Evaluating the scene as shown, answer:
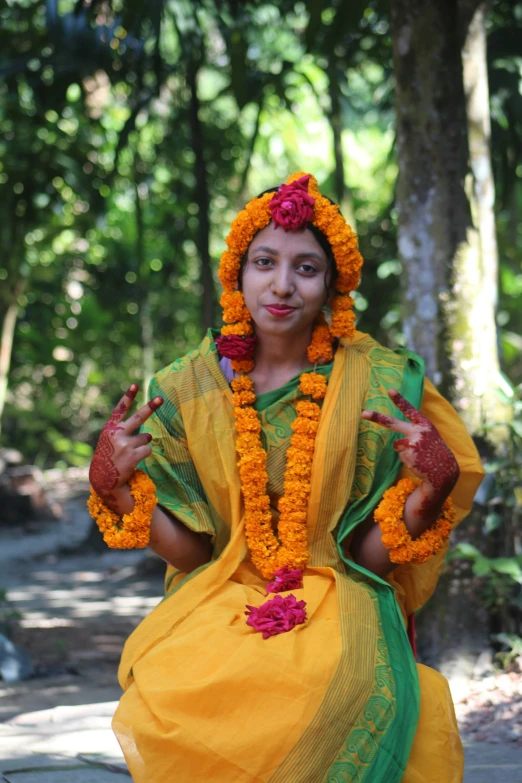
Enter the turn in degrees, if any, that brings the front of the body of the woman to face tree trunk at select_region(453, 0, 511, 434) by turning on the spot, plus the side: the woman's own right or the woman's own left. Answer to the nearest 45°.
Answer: approximately 135° to the woman's own left

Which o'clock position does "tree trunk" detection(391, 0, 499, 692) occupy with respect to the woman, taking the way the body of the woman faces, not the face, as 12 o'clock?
The tree trunk is roughly at 7 o'clock from the woman.

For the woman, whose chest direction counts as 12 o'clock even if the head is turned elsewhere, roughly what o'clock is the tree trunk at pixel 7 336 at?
The tree trunk is roughly at 5 o'clock from the woman.

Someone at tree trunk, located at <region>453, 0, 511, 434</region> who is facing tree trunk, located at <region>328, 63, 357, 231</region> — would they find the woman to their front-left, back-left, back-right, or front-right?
back-left

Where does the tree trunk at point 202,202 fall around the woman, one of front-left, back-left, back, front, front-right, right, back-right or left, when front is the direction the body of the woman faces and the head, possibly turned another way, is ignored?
back

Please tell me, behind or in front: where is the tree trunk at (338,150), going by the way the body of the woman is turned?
behind

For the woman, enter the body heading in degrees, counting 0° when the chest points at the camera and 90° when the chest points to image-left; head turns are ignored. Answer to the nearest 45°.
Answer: approximately 0°
